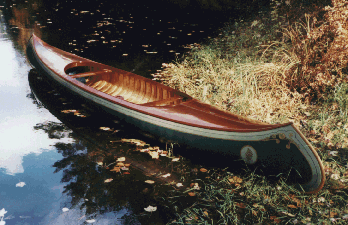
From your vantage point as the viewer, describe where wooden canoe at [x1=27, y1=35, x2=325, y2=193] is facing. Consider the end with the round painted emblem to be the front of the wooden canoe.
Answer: facing the viewer and to the right of the viewer

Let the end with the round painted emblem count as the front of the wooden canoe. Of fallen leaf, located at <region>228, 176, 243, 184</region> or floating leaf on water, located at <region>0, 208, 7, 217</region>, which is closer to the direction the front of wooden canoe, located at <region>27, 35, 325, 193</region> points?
the fallen leaf

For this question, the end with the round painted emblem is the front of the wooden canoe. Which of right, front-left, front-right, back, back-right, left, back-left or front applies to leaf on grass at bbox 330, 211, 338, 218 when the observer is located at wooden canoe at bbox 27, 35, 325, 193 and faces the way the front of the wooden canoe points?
front

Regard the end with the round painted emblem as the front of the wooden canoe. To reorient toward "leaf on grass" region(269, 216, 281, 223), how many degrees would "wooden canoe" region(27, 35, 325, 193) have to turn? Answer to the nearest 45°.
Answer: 0° — it already faces it

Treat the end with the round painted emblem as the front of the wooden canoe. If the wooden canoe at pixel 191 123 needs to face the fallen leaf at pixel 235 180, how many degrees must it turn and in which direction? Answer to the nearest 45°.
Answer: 0° — it already faces it

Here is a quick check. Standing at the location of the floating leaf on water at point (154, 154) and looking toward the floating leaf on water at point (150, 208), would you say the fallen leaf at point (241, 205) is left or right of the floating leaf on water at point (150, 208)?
left

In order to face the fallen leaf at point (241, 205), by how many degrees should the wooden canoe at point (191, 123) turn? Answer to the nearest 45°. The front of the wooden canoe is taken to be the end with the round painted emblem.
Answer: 0° — it already faces it

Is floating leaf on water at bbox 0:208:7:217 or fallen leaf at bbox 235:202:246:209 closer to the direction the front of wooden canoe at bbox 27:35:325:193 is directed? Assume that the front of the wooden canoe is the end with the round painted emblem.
the fallen leaf

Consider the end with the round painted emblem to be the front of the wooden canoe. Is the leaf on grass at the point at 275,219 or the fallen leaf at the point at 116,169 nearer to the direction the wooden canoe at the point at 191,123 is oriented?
the leaf on grass

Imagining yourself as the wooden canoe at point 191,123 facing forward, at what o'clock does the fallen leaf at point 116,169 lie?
The fallen leaf is roughly at 4 o'clock from the wooden canoe.

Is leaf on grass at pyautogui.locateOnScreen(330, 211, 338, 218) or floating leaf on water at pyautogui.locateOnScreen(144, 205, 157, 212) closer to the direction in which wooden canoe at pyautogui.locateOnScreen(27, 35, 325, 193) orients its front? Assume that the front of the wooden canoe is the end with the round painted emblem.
the leaf on grass
